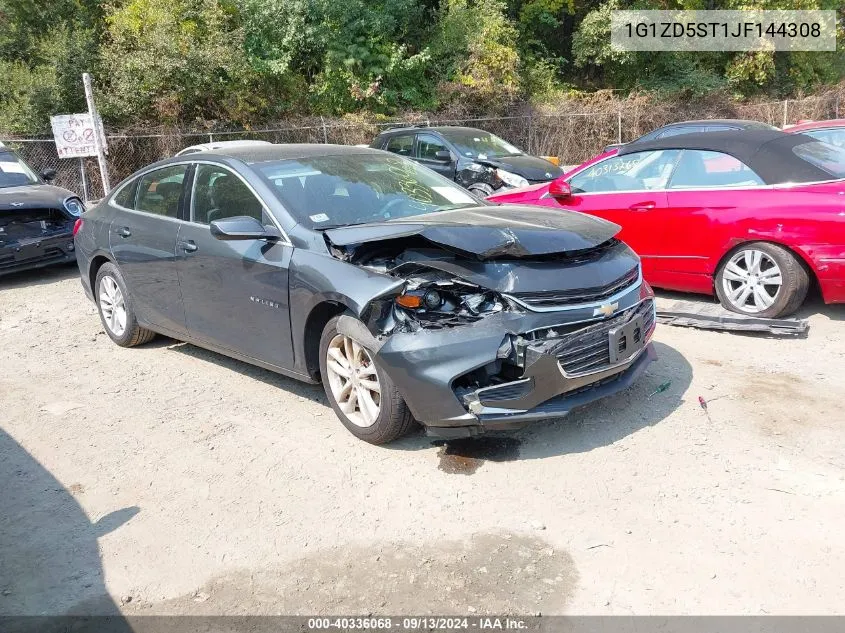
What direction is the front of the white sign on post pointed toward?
toward the camera

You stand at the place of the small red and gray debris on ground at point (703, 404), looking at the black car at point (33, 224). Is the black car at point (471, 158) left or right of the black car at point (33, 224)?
right

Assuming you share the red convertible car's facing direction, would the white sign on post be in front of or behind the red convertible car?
in front

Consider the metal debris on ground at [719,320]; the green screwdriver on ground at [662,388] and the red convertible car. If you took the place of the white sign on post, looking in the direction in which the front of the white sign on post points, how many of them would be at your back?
0

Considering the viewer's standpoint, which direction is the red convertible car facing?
facing away from the viewer and to the left of the viewer

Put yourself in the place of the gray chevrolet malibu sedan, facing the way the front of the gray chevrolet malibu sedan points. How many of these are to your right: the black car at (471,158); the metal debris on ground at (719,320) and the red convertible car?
0

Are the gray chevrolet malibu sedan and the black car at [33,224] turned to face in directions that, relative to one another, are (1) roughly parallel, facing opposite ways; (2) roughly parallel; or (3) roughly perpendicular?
roughly parallel

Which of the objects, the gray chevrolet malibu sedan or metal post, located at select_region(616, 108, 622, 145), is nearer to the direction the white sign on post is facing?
the gray chevrolet malibu sedan

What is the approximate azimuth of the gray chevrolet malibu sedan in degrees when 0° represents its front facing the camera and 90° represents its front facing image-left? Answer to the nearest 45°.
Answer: approximately 315°

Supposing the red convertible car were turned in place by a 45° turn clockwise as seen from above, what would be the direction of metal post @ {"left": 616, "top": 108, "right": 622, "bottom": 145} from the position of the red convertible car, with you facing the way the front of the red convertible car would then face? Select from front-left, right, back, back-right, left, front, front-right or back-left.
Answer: front

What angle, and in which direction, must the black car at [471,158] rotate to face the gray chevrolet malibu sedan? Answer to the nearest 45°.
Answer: approximately 45° to its right

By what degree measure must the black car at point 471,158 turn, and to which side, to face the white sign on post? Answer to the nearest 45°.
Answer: approximately 135° to its right

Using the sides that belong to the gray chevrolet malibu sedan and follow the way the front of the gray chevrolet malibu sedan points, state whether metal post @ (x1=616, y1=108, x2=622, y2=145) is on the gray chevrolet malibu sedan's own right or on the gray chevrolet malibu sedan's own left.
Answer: on the gray chevrolet malibu sedan's own left

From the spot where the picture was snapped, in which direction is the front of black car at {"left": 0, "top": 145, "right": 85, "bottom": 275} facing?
facing the viewer and to the right of the viewer

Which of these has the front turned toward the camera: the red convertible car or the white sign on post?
the white sign on post

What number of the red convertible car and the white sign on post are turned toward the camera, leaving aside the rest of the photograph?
1

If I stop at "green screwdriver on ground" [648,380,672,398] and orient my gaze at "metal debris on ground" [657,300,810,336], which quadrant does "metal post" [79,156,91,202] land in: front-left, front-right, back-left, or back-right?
front-left
